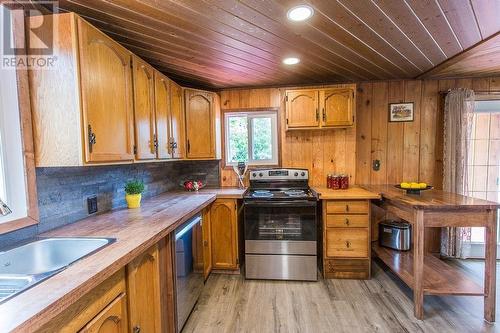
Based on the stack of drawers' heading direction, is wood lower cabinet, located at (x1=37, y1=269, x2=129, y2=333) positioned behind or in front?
in front

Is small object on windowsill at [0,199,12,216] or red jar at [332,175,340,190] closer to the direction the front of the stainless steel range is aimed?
the small object on windowsill

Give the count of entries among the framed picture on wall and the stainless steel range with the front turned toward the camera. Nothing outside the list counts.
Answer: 2

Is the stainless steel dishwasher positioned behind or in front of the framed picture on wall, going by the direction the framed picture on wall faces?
in front

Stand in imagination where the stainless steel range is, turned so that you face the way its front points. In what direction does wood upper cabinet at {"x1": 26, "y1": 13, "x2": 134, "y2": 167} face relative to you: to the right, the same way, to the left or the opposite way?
to the left

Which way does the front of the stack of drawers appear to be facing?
toward the camera

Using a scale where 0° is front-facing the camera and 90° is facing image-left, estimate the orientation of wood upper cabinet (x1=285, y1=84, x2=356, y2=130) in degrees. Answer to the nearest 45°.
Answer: approximately 0°

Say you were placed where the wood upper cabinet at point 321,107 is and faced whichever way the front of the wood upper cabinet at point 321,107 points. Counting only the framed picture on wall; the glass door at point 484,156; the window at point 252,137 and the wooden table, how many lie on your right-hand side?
1

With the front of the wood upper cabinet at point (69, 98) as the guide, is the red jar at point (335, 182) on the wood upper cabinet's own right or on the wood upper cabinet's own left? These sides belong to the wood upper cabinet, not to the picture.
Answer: on the wood upper cabinet's own left

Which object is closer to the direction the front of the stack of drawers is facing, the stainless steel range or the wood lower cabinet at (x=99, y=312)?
the wood lower cabinet

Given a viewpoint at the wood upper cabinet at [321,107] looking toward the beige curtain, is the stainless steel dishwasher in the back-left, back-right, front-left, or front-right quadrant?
back-right

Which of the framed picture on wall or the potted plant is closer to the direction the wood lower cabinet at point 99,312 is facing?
the framed picture on wall

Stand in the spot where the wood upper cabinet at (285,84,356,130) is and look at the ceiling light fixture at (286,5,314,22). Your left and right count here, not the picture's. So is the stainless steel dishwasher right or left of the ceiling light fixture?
right

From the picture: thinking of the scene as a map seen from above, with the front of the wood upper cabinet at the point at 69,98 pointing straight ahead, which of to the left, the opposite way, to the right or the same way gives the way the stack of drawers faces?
to the right

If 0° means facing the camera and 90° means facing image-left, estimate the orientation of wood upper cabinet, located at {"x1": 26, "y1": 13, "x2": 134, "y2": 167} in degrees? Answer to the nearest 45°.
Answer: approximately 315°

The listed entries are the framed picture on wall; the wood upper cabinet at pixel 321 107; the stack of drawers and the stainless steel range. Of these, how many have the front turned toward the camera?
4
